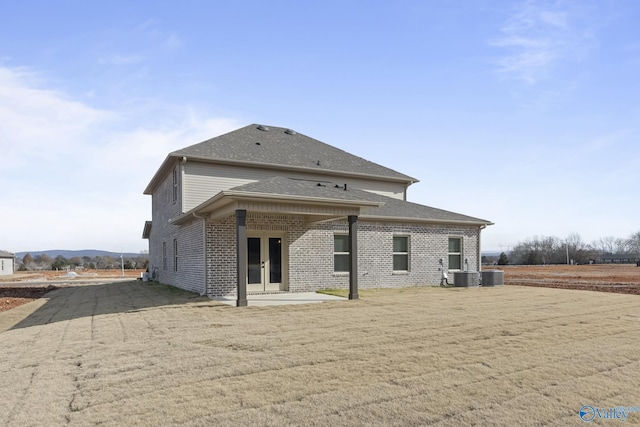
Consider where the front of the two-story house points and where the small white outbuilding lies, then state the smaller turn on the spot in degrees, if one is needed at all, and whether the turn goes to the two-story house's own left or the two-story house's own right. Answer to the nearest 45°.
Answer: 0° — it already faces it

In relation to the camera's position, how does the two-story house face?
facing away from the viewer and to the left of the viewer
